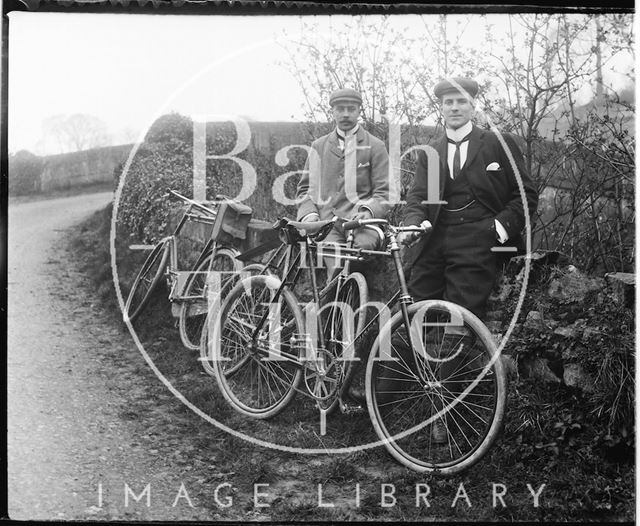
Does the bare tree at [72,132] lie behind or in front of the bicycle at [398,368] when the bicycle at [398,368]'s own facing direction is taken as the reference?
behind

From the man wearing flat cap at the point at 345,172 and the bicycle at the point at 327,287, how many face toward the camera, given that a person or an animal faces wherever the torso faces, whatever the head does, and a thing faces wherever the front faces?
1

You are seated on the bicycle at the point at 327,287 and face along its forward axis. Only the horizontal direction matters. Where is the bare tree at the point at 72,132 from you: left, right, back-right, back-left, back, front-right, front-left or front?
back-left

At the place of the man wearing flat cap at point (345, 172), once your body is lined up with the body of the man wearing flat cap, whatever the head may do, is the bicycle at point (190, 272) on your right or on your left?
on your right

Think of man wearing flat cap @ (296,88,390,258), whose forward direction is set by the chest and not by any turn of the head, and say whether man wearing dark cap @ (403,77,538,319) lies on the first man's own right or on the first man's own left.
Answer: on the first man's own left

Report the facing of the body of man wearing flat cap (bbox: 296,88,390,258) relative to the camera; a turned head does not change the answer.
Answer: toward the camera
